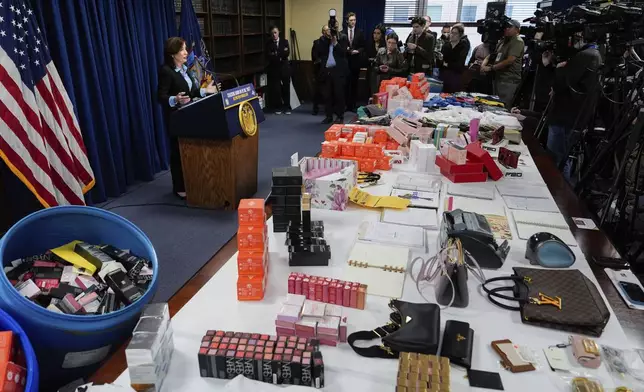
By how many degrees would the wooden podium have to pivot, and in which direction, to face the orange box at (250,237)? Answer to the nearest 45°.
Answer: approximately 45° to its right

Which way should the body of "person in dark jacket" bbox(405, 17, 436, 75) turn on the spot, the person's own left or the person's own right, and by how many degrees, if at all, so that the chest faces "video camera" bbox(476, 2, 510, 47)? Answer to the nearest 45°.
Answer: approximately 90° to the person's own left

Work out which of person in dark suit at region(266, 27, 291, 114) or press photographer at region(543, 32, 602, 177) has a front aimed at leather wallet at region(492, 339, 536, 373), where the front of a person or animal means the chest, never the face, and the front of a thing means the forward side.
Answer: the person in dark suit

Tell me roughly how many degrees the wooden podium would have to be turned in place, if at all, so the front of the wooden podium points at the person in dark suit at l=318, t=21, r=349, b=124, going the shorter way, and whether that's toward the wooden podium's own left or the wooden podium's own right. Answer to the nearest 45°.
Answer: approximately 90° to the wooden podium's own left

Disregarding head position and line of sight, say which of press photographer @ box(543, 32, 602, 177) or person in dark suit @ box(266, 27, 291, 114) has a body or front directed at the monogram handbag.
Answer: the person in dark suit

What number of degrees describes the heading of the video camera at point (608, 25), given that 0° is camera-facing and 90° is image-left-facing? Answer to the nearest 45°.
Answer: approximately 90°

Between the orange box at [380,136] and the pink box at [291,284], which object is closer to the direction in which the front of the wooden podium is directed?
the orange box

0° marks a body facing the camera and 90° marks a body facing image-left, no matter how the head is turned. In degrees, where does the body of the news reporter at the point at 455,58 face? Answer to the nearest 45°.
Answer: approximately 45°

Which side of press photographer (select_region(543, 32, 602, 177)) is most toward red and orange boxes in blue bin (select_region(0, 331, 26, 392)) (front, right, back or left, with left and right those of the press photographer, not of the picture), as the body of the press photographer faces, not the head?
left

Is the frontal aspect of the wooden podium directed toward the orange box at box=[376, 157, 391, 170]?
yes

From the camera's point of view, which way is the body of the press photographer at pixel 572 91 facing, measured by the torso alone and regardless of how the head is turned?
to the viewer's left

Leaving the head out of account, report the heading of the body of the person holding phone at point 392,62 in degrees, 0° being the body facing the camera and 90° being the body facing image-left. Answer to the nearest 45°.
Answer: approximately 45°
